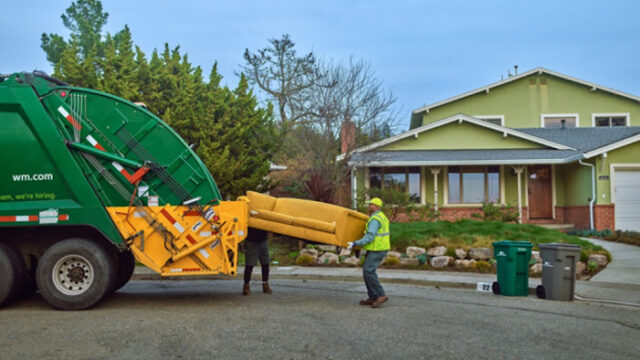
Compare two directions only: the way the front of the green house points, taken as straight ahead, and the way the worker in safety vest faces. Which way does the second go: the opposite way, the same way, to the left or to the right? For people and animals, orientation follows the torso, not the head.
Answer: to the right

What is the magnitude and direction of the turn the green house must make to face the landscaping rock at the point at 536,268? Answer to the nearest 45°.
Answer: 0° — it already faces it

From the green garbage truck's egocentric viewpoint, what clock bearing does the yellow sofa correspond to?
The yellow sofa is roughly at 6 o'clock from the green garbage truck.

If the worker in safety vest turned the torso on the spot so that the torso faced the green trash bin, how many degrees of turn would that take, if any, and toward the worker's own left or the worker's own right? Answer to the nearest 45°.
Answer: approximately 135° to the worker's own right

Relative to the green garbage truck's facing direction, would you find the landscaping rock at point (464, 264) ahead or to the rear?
to the rear

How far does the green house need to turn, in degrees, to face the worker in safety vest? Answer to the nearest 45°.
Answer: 0° — it already faces them

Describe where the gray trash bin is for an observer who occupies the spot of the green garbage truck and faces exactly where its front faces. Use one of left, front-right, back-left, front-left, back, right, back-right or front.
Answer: back

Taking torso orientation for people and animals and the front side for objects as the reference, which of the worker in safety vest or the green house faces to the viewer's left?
the worker in safety vest

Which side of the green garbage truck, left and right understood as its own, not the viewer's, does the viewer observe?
left

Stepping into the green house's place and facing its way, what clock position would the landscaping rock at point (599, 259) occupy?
The landscaping rock is roughly at 12 o'clock from the green house.

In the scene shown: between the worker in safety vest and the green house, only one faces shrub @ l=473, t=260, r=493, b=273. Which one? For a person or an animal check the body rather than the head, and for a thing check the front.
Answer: the green house

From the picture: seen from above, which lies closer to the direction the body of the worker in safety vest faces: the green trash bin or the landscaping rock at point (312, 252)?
the landscaping rock

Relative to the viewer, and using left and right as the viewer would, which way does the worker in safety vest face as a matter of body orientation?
facing to the left of the viewer
